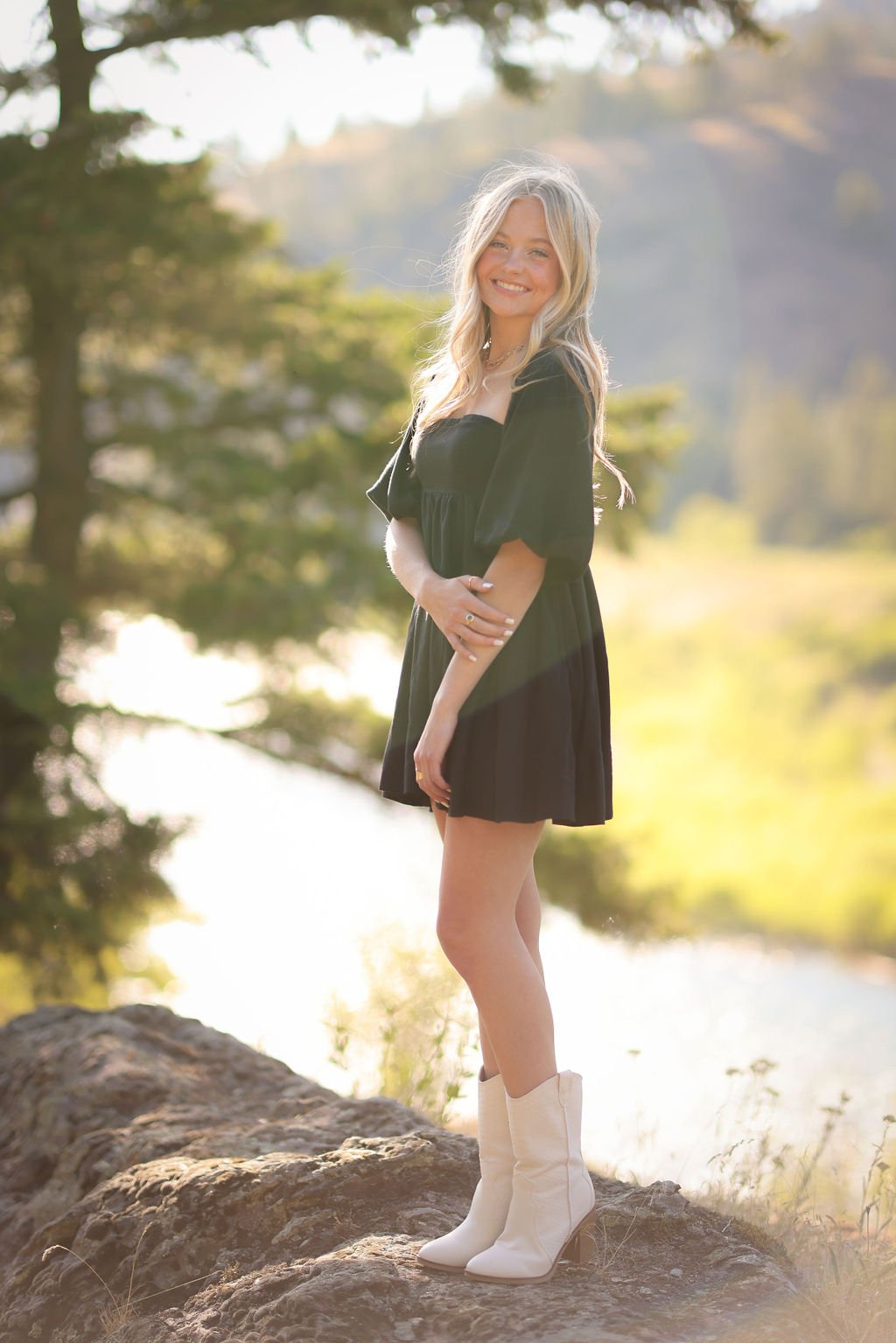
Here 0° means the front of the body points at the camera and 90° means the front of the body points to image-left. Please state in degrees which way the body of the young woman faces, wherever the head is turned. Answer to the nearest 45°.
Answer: approximately 45°
